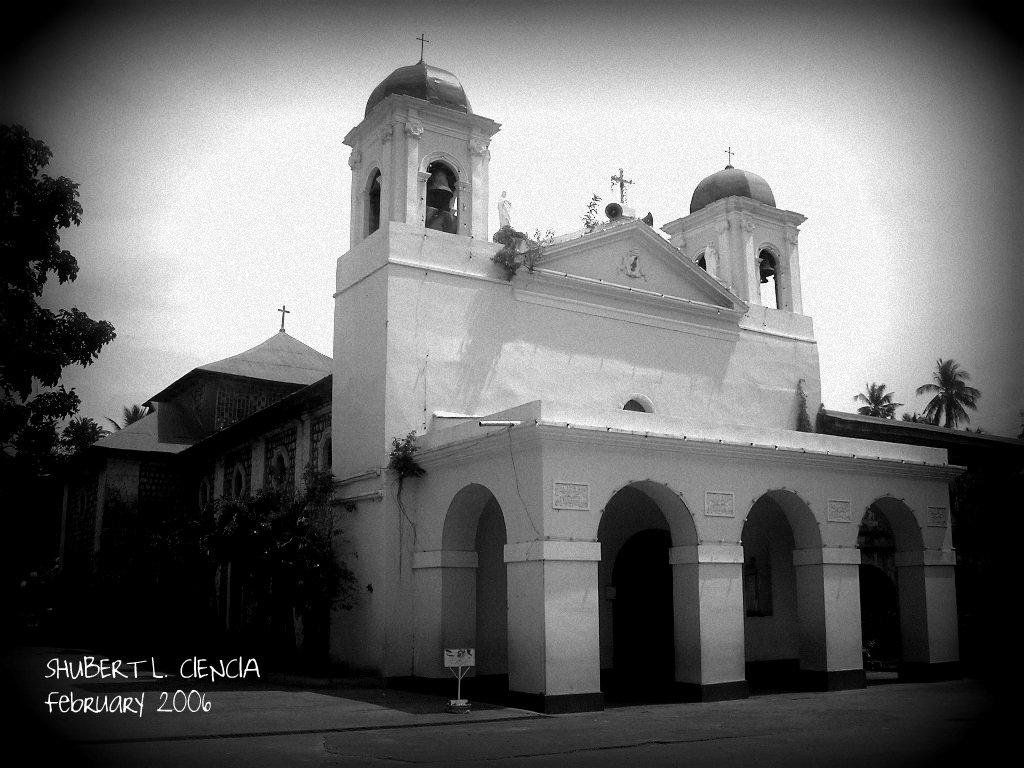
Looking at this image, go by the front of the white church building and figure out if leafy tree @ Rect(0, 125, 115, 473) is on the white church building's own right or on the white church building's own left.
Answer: on the white church building's own right

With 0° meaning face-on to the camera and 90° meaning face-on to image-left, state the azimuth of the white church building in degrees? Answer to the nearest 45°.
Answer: approximately 315°

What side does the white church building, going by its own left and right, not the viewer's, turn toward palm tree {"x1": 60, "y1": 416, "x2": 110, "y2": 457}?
back

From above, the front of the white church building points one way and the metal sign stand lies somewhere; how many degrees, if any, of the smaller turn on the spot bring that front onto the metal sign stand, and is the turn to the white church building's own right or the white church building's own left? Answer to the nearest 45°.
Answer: approximately 45° to the white church building's own right

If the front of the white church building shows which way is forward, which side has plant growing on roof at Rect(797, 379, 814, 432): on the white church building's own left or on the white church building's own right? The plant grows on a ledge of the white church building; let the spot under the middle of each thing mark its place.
on the white church building's own left

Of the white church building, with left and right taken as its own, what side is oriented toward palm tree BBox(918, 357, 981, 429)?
left

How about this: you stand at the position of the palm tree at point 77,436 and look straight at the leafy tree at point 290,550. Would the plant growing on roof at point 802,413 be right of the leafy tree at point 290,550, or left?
left

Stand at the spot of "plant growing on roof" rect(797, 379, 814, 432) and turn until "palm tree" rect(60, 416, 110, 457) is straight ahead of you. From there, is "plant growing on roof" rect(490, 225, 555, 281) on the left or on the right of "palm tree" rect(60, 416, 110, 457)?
left
